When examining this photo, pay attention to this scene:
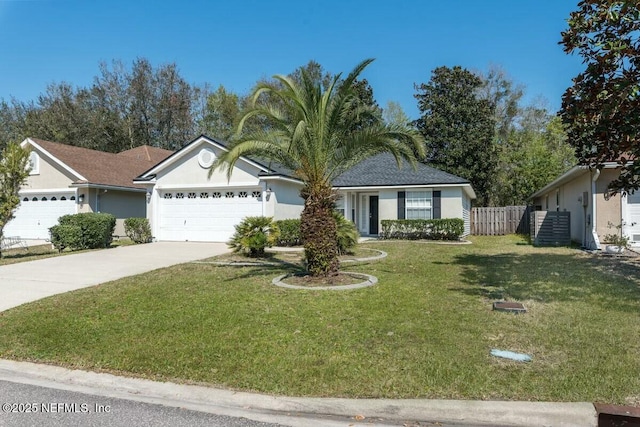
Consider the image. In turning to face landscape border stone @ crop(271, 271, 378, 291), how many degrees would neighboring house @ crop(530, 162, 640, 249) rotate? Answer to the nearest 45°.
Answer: approximately 45° to its right

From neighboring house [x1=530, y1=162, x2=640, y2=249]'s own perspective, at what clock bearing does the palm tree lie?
The palm tree is roughly at 1 o'clock from the neighboring house.

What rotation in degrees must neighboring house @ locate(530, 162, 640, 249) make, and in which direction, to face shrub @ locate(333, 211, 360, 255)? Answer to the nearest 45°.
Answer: approximately 45° to its right

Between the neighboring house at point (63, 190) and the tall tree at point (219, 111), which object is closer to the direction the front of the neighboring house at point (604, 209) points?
the neighboring house

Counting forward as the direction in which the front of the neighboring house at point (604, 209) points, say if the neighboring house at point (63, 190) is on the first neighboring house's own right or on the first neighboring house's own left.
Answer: on the first neighboring house's own right

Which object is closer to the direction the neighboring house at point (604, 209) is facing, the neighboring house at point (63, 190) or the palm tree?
the palm tree

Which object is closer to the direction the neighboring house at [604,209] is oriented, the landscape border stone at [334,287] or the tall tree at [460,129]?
the landscape border stone

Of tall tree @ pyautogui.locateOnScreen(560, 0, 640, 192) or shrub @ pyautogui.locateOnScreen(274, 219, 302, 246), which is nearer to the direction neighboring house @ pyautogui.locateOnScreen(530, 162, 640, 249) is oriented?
the tall tree

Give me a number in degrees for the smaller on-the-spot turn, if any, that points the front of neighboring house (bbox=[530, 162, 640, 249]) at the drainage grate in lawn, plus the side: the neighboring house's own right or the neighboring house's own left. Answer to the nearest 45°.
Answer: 0° — it already faces it

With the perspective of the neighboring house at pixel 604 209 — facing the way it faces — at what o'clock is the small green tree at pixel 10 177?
The small green tree is roughly at 2 o'clock from the neighboring house.

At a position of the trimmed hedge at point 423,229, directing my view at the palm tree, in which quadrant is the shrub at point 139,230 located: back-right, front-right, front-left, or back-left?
front-right

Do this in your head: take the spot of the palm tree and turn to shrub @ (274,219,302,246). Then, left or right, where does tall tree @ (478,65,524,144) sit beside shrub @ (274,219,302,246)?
right

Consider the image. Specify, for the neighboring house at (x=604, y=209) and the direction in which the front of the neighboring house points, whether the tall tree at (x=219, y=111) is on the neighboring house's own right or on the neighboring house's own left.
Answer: on the neighboring house's own right

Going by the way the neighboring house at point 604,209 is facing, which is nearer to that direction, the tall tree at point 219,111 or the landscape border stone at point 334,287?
the landscape border stone

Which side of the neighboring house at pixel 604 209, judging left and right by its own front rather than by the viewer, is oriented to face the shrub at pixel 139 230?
right

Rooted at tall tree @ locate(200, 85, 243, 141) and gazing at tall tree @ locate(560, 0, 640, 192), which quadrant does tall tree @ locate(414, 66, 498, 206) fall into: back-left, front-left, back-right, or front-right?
front-left

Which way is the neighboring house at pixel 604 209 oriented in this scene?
toward the camera

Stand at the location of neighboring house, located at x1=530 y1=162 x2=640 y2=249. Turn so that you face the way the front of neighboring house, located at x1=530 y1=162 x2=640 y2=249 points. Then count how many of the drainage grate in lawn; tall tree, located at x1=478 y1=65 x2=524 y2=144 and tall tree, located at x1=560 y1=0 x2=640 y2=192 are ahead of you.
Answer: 2

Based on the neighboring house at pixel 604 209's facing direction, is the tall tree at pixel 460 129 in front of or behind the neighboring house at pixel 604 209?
behind

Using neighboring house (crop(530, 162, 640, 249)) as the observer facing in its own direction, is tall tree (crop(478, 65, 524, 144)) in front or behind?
behind
